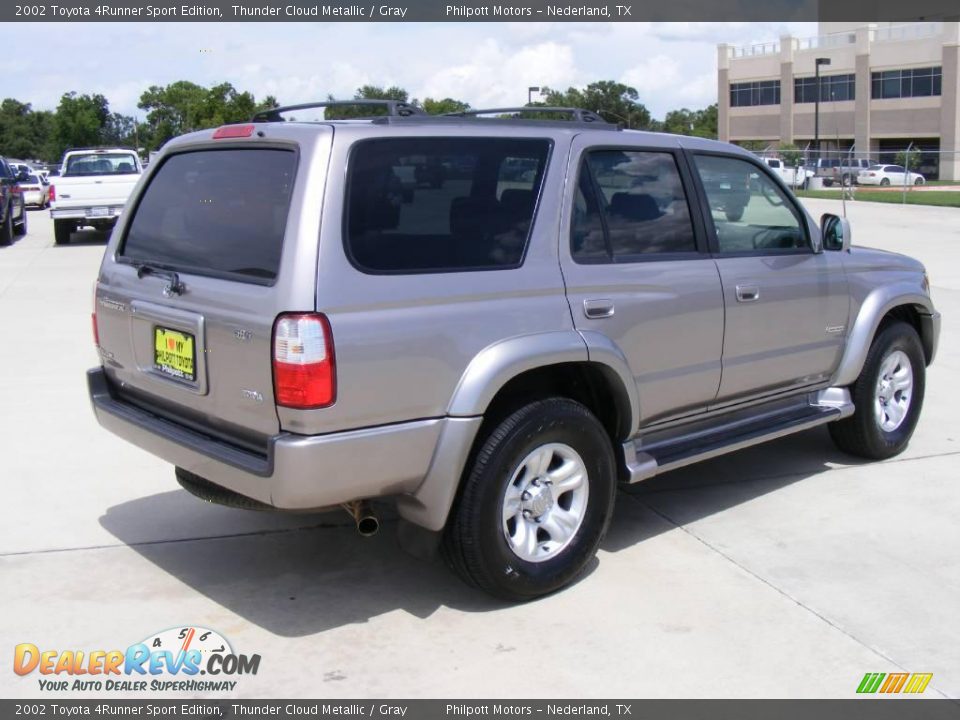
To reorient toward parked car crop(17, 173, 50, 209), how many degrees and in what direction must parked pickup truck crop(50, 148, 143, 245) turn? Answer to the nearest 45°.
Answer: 0° — it already faces it

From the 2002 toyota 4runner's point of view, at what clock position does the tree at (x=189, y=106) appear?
The tree is roughly at 10 o'clock from the 2002 toyota 4runner.

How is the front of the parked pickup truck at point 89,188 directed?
away from the camera

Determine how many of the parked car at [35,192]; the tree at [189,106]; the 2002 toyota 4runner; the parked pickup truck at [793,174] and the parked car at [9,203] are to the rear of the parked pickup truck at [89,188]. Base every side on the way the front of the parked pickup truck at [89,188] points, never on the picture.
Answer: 1

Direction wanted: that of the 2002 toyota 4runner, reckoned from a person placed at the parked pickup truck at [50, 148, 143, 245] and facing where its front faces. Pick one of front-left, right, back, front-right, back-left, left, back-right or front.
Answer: back

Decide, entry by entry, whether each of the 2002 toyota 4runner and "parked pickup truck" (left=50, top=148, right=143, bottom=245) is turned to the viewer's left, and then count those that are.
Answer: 0

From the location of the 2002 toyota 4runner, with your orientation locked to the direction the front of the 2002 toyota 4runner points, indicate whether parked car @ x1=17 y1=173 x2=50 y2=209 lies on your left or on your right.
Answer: on your left

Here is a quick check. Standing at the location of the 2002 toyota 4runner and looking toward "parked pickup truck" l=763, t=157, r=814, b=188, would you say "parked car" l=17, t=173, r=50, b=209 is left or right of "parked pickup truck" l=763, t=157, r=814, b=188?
left

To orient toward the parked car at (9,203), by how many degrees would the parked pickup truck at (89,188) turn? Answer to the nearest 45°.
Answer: approximately 45° to its left

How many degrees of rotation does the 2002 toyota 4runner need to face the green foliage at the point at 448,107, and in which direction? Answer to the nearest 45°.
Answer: approximately 45° to its left

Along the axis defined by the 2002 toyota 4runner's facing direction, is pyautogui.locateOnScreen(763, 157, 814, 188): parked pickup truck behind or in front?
in front

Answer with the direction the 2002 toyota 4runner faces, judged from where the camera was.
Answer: facing away from the viewer and to the right of the viewer
